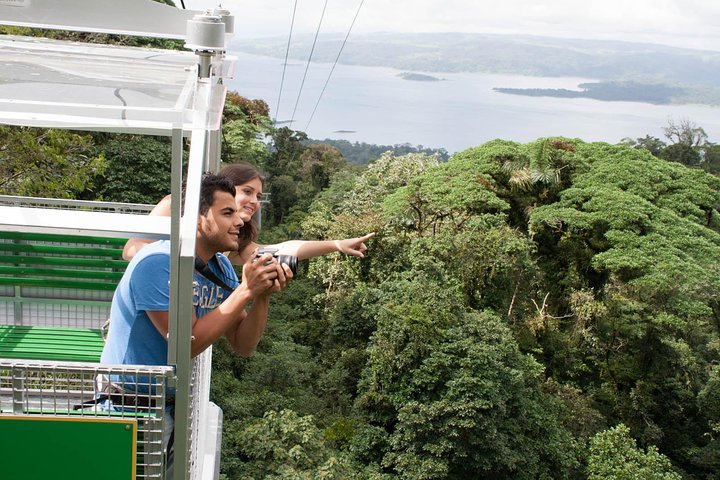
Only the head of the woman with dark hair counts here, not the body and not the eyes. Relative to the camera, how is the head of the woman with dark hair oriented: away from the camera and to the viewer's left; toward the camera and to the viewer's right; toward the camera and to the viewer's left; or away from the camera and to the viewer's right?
toward the camera and to the viewer's right

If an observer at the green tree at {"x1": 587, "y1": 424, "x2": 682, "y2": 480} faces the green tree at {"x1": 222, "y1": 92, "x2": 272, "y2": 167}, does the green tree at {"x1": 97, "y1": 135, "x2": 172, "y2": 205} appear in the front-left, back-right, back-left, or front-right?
front-left

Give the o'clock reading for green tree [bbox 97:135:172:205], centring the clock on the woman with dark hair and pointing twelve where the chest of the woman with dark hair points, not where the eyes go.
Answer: The green tree is roughly at 7 o'clock from the woman with dark hair.

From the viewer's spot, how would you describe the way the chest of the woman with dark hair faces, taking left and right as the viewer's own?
facing the viewer and to the right of the viewer

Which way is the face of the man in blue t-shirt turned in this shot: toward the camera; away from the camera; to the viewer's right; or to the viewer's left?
to the viewer's right

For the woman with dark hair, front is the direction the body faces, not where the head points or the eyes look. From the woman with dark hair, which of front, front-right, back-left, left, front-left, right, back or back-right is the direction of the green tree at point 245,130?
back-left

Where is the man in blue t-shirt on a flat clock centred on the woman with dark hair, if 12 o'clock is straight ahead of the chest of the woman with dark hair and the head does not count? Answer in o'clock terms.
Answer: The man in blue t-shirt is roughly at 2 o'clock from the woman with dark hair.
